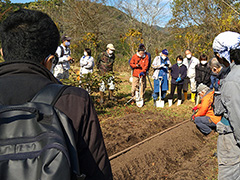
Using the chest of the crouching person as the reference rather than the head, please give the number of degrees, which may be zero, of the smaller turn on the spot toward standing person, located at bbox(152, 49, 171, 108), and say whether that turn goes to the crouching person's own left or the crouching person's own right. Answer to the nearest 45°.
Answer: approximately 45° to the crouching person's own right

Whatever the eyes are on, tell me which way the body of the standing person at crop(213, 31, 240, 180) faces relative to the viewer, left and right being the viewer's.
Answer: facing to the left of the viewer

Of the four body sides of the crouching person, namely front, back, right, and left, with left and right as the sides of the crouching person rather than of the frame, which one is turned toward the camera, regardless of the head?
left

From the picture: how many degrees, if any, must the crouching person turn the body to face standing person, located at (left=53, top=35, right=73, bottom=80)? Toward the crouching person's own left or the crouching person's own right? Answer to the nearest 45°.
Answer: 0° — they already face them

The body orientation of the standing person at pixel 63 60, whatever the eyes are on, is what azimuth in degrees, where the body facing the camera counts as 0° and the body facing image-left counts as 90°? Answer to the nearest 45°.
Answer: approximately 315°

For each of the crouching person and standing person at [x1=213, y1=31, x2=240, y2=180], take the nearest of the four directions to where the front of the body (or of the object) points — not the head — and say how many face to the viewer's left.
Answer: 2

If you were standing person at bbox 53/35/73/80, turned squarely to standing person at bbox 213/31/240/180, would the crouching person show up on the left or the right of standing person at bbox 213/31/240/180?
left

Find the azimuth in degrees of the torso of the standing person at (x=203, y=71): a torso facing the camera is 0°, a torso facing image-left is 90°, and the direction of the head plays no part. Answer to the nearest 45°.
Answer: approximately 0°

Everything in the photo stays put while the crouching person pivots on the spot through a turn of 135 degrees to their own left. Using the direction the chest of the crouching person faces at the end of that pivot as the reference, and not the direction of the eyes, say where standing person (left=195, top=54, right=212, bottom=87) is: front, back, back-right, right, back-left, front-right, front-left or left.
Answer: back-left
